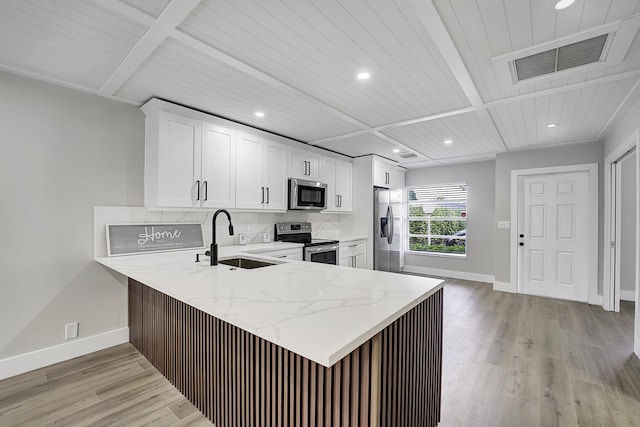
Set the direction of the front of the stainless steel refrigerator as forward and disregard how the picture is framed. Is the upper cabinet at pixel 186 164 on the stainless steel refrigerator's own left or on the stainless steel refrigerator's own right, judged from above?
on the stainless steel refrigerator's own right

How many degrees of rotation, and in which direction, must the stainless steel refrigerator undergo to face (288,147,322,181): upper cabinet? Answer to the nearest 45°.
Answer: approximately 90° to its right

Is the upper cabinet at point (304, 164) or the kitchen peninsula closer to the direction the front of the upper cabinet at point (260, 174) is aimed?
the kitchen peninsula

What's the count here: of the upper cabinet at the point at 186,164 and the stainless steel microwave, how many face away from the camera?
0

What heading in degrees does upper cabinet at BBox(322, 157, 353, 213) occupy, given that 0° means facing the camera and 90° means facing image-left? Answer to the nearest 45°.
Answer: approximately 315°

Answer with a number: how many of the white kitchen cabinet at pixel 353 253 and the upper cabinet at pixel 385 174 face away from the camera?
0

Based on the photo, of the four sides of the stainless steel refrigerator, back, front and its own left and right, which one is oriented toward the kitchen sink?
right

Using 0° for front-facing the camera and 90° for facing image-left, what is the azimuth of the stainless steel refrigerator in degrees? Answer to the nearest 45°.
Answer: approximately 315°

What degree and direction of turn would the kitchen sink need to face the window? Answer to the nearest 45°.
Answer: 0° — it already faces it

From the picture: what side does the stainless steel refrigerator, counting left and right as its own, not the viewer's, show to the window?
left

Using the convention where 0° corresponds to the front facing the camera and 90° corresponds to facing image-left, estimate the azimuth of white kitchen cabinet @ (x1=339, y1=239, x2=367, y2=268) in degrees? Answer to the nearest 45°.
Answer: approximately 315°

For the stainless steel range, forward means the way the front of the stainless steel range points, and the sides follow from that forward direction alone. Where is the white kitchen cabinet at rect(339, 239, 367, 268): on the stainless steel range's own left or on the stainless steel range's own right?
on the stainless steel range's own left

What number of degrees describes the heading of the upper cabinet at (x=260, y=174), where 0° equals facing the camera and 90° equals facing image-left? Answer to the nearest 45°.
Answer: approximately 315°
